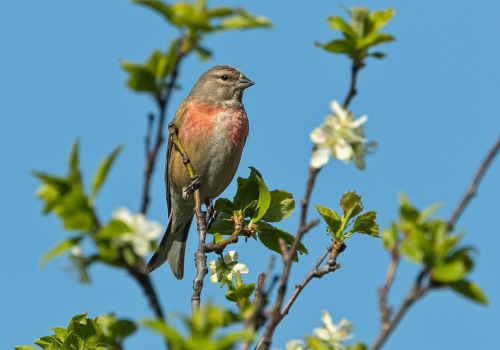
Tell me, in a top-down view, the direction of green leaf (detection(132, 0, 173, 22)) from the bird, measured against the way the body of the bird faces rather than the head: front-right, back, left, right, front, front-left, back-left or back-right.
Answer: front-right

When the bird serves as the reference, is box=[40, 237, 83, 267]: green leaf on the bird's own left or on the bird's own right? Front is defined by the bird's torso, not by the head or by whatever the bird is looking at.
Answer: on the bird's own right

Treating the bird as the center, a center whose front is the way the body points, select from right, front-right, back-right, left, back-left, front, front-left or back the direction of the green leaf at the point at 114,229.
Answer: front-right

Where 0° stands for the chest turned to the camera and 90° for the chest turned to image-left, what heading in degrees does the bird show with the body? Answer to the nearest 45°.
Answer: approximately 315°
